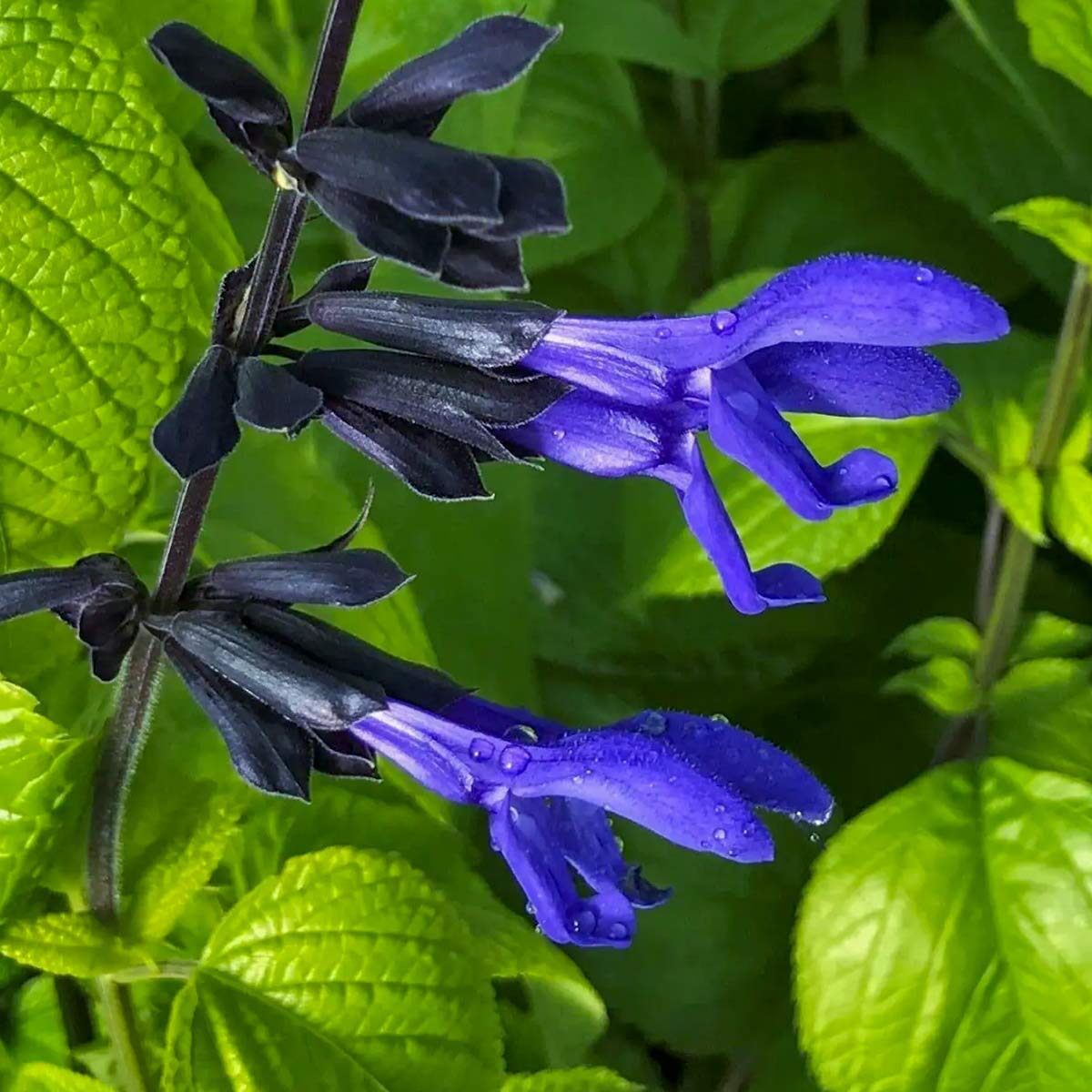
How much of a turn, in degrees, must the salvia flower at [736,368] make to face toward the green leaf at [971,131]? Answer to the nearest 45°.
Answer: approximately 90° to its left

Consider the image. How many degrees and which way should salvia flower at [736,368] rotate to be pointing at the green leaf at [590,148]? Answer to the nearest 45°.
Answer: approximately 90° to its left

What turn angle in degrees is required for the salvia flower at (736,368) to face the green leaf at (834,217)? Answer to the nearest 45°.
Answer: approximately 90° to its left

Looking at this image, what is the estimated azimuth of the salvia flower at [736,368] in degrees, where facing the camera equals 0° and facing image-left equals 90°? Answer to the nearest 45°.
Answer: approximately 270°

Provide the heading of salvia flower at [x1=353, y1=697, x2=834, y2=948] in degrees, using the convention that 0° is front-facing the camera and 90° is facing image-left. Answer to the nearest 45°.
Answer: approximately 270°

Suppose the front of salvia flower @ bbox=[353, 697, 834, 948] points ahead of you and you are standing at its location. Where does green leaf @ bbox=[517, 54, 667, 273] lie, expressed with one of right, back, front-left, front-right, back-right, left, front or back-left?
left

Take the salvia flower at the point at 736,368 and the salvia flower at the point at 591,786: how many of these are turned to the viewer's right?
2
